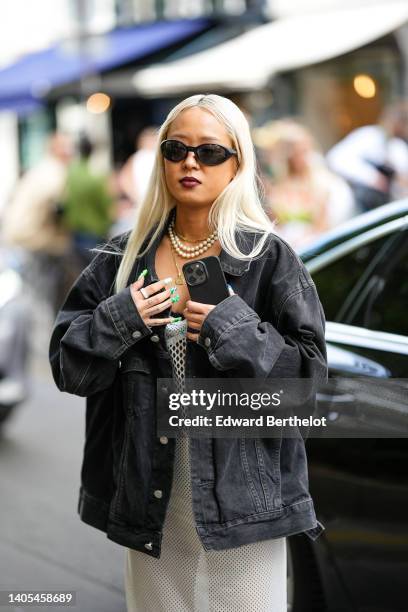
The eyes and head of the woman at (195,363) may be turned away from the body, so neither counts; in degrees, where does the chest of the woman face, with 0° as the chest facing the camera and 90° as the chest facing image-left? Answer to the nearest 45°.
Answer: approximately 0°

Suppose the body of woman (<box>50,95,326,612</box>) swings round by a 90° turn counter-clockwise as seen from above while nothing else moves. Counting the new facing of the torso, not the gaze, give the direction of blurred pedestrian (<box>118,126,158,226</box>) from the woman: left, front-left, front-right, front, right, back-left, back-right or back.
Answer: left

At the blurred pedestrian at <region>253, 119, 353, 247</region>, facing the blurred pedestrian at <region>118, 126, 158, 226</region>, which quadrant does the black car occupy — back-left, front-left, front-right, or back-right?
back-left

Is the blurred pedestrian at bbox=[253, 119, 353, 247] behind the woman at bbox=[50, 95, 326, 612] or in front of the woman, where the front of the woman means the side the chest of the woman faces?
behind

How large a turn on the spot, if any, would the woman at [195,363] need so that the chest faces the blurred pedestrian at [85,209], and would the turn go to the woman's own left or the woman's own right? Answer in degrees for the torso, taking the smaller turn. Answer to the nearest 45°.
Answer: approximately 180°
